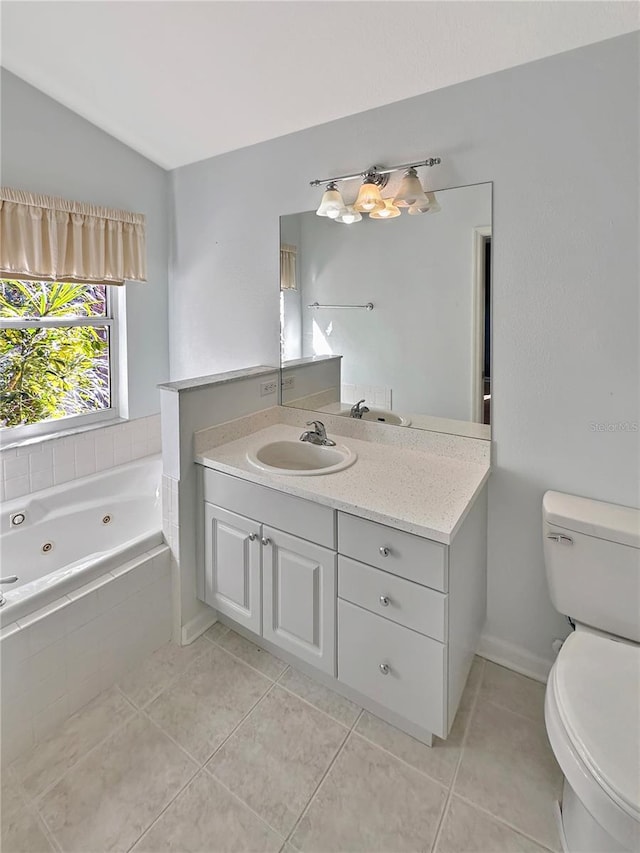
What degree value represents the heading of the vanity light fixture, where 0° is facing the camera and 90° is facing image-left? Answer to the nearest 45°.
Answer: approximately 45°

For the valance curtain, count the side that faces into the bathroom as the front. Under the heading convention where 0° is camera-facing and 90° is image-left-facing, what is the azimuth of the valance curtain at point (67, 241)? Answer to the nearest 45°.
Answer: approximately 315°

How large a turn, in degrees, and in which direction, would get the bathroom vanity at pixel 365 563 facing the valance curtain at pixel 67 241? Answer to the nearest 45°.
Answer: approximately 90° to its right

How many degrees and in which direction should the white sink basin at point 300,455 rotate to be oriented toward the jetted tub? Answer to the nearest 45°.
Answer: approximately 45° to its right

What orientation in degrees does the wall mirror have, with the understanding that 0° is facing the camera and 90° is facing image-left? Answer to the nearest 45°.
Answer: approximately 45°
